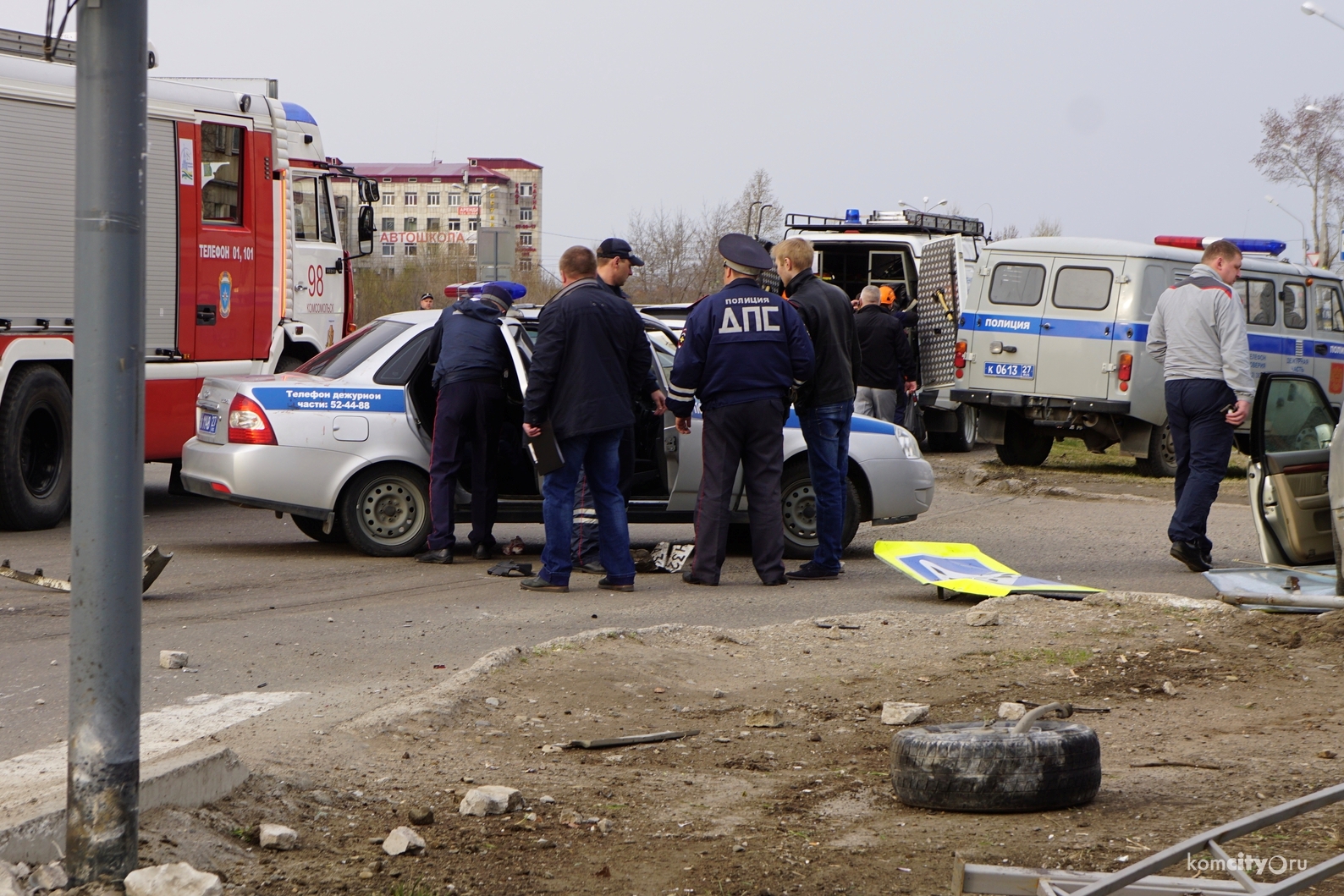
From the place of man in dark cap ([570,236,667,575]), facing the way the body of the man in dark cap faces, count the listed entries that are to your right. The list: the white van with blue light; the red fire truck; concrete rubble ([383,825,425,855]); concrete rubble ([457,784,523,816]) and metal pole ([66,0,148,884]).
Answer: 3

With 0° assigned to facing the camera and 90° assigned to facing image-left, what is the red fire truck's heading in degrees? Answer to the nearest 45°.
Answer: approximately 225°

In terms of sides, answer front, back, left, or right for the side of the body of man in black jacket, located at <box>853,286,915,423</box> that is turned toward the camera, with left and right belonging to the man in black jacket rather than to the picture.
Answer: back

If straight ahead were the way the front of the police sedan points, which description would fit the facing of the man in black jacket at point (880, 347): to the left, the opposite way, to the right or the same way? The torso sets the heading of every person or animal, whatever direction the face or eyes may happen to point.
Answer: to the left

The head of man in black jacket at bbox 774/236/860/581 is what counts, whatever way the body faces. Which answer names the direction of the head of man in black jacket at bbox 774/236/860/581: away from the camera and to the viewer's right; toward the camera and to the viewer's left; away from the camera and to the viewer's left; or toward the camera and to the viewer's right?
away from the camera and to the viewer's left

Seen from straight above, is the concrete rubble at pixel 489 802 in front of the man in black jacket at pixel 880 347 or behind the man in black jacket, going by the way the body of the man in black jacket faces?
behind

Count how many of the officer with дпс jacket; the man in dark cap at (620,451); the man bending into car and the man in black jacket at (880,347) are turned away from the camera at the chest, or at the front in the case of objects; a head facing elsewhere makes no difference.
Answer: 3

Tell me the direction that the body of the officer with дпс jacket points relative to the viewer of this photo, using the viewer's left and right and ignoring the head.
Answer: facing away from the viewer

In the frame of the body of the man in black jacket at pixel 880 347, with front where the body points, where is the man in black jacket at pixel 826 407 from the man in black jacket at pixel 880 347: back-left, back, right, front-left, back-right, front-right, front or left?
back

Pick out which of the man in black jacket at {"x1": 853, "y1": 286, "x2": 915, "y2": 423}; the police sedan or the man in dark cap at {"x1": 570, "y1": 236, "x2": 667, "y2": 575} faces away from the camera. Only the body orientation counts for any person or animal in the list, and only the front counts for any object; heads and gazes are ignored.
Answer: the man in black jacket

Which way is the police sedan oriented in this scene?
to the viewer's right
